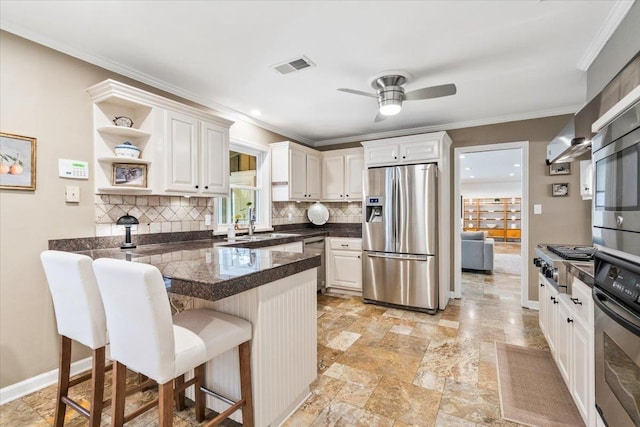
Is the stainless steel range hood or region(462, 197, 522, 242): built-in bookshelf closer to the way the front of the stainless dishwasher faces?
the stainless steel range hood

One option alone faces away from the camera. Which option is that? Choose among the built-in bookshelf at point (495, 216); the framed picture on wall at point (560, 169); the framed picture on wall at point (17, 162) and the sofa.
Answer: the sofa

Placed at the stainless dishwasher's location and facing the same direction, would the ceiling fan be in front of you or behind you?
in front

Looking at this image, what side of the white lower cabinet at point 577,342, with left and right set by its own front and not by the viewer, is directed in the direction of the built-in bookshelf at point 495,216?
right

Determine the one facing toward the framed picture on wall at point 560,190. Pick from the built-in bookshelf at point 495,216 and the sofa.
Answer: the built-in bookshelf

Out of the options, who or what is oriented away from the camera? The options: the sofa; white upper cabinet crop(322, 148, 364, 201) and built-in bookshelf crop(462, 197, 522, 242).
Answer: the sofa

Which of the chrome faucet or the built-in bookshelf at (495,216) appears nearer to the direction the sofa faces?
the built-in bookshelf

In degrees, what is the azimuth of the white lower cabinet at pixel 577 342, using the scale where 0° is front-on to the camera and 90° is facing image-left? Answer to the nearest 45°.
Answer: approximately 90°

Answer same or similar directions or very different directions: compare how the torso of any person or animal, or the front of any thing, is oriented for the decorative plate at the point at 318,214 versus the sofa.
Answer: very different directions
